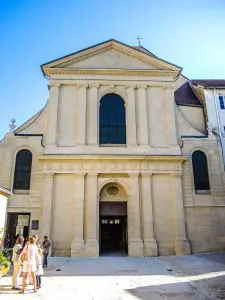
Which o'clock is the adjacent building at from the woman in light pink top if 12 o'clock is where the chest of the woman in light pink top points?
The adjacent building is roughly at 2 o'clock from the woman in light pink top.

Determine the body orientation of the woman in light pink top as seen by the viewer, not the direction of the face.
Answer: away from the camera

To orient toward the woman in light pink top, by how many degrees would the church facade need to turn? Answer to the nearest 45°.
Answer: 0° — it already faces them

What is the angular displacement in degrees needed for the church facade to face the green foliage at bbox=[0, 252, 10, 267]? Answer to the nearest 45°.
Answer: approximately 45° to its right

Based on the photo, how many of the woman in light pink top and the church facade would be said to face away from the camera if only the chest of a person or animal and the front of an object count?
1

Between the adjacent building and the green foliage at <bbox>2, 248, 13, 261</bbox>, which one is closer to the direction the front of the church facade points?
the green foliage

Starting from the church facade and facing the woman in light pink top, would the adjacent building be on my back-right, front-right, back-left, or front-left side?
back-left

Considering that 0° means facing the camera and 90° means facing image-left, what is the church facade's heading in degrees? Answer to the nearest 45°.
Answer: approximately 0°

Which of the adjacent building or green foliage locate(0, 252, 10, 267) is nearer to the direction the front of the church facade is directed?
the green foliage

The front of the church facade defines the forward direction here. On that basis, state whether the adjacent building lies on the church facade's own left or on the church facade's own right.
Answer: on the church facade's own left

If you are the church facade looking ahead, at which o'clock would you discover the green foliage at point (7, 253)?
The green foliage is roughly at 1 o'clock from the church facade.

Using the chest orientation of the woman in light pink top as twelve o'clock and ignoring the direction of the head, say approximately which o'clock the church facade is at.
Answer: The church facade is roughly at 1 o'clock from the woman in light pink top.

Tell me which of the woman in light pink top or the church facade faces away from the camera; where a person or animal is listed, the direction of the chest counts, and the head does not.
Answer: the woman in light pink top
